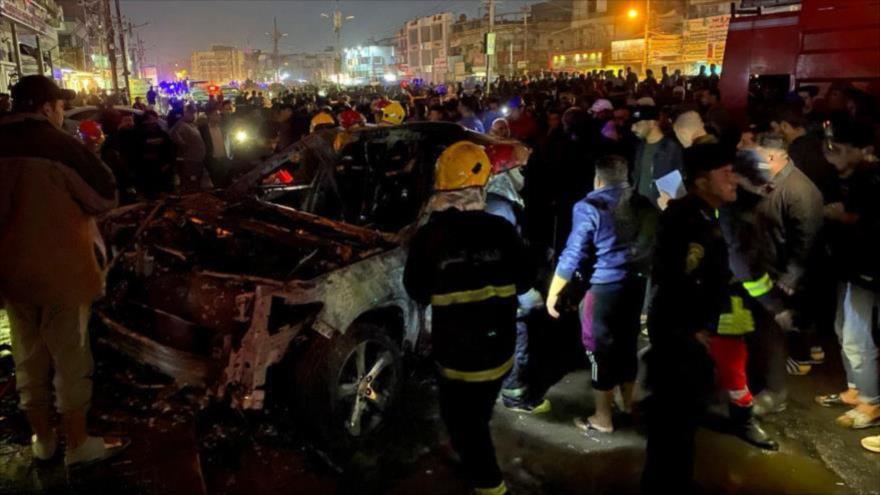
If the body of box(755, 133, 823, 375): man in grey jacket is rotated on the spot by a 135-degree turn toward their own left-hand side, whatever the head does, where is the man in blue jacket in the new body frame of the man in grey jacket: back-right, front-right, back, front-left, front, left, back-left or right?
right

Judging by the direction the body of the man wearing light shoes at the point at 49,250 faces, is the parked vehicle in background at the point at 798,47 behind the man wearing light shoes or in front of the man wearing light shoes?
in front

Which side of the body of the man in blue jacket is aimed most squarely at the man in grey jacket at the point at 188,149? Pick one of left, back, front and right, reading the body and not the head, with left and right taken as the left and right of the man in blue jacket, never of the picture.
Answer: front

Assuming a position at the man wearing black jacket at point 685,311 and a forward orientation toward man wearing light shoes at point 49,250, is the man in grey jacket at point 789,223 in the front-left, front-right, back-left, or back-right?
back-right

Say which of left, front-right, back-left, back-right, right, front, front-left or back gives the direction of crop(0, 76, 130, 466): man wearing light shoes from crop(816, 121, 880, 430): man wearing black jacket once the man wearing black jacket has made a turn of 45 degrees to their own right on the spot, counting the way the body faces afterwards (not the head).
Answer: left

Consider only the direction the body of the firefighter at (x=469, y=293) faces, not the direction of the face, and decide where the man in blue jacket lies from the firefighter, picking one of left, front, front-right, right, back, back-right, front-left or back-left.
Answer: front-right

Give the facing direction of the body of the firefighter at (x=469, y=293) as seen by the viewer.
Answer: away from the camera

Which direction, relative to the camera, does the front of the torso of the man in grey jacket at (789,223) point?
to the viewer's left

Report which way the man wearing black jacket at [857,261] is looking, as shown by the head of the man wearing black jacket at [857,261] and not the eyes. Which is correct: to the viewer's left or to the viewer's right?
to the viewer's left

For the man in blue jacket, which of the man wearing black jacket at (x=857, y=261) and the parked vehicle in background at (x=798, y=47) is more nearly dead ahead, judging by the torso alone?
the parked vehicle in background

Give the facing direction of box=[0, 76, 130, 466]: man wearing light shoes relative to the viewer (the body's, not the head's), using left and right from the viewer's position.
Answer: facing away from the viewer and to the right of the viewer

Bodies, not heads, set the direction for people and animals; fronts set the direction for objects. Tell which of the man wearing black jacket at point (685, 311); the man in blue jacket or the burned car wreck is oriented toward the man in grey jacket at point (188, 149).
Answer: the man in blue jacket

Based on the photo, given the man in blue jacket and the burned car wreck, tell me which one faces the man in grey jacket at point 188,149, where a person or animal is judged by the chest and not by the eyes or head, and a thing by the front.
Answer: the man in blue jacket

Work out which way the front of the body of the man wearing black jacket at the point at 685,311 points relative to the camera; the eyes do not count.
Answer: to the viewer's right

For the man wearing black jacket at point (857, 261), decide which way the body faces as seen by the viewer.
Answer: to the viewer's left

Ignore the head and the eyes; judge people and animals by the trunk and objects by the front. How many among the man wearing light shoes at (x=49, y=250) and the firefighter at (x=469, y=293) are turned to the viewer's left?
0
